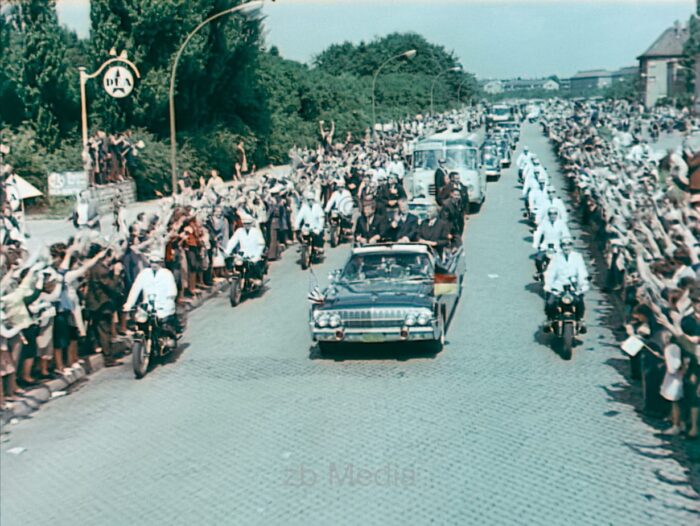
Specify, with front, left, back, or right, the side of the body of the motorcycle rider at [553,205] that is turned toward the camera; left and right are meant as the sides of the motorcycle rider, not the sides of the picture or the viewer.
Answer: front

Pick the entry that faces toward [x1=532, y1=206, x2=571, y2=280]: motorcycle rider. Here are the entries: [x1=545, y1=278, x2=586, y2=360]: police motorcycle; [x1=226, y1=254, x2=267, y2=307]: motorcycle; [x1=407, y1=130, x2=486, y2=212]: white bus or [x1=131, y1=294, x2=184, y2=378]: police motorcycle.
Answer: the white bus

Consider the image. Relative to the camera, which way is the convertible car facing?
toward the camera

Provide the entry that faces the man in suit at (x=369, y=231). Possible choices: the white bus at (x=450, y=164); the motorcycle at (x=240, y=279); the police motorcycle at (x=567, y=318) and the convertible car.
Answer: the white bus

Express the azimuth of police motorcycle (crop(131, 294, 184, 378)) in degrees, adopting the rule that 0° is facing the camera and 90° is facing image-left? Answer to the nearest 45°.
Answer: approximately 45°

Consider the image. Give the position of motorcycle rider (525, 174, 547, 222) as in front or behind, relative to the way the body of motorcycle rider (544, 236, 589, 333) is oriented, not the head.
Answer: behind

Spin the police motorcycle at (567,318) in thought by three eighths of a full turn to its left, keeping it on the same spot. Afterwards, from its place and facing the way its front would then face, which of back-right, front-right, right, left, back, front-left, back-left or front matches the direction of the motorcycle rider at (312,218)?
left

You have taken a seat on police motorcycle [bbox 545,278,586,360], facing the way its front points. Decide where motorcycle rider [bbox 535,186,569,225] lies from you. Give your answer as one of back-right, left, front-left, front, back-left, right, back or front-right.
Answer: back

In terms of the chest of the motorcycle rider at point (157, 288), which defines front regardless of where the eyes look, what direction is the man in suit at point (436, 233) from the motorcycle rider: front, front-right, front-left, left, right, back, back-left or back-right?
back

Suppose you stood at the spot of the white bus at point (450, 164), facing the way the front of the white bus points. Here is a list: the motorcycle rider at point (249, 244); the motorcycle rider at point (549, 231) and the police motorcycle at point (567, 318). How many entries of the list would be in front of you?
3

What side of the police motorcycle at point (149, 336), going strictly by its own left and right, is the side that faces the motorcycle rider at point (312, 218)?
back

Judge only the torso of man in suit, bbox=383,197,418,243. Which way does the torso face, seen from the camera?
toward the camera

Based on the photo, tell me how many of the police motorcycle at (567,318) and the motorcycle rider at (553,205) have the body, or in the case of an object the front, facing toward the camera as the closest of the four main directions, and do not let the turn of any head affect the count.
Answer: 2
